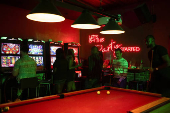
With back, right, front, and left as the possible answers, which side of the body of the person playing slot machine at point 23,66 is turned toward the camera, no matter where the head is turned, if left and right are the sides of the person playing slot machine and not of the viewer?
back

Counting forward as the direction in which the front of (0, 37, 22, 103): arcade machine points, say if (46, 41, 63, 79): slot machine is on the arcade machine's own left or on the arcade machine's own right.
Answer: on the arcade machine's own left

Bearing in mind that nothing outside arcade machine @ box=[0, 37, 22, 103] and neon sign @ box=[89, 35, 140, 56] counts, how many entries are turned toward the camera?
2

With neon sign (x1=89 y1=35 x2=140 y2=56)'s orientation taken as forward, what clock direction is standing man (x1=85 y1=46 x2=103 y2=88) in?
The standing man is roughly at 12 o'clock from the neon sign.

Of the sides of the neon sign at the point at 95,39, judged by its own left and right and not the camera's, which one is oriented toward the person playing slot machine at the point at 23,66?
front

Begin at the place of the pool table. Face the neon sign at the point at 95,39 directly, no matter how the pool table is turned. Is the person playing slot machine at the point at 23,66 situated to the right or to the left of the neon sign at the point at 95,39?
left

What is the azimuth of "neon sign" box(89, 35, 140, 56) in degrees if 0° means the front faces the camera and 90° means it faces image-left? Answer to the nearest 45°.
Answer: approximately 0°

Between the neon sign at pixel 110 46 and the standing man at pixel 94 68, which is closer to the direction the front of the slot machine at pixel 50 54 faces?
the standing man

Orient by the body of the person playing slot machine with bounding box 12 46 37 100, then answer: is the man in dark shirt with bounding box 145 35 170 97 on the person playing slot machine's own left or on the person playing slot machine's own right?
on the person playing slot machine's own right

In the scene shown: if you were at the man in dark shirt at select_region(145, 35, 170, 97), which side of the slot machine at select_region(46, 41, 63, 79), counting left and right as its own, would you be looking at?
front

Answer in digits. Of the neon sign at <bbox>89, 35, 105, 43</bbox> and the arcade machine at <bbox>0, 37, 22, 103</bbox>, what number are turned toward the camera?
2

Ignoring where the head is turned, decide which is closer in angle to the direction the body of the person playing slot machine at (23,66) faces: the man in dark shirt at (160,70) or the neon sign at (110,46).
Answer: the neon sign

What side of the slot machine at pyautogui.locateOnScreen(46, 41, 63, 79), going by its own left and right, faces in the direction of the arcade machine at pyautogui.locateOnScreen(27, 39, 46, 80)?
right
